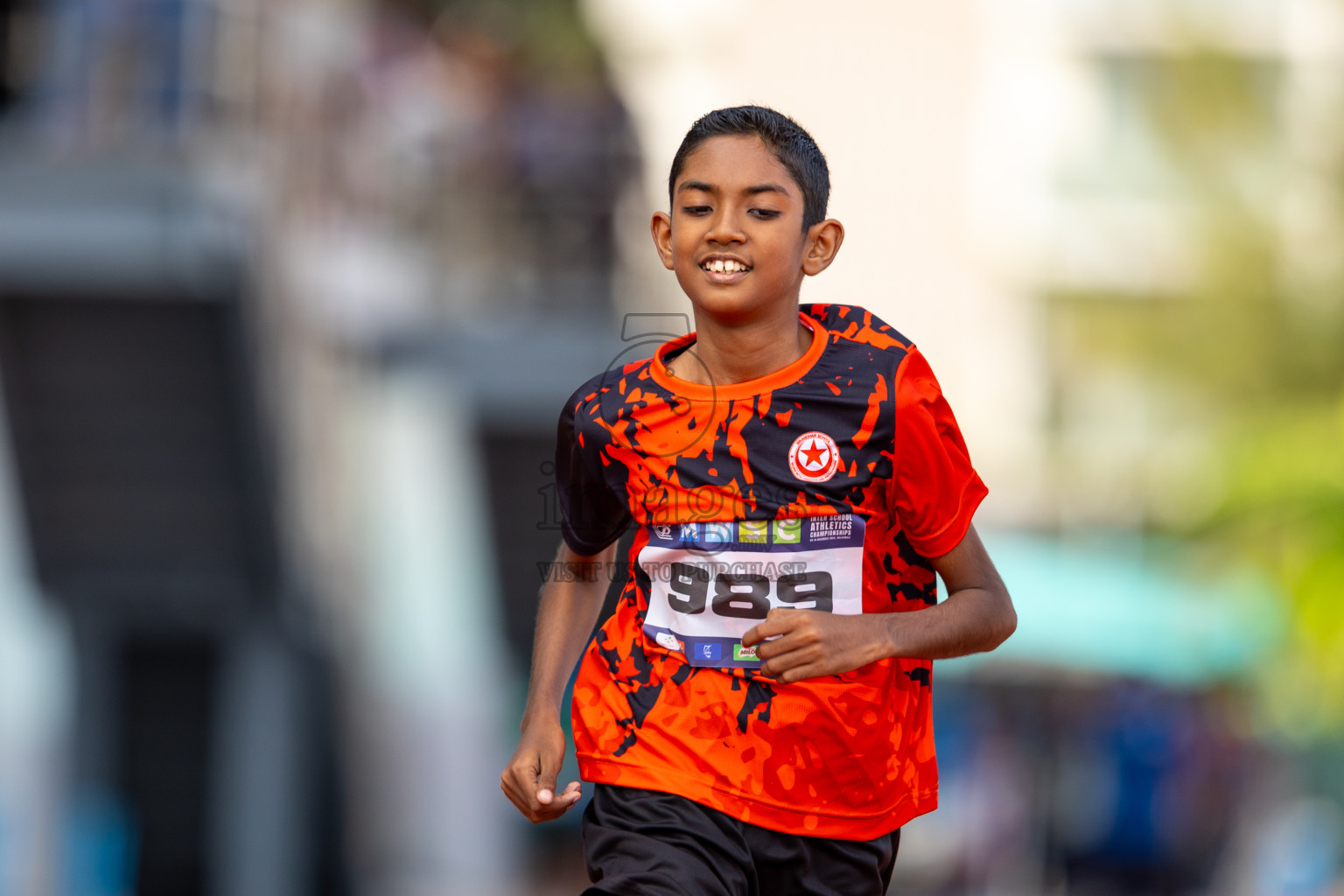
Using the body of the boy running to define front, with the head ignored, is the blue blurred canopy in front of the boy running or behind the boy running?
behind

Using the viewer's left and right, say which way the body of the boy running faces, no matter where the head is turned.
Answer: facing the viewer
